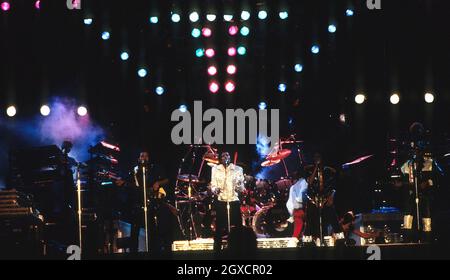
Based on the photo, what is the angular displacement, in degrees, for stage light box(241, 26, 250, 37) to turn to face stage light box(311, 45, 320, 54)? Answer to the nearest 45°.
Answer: approximately 90° to its left

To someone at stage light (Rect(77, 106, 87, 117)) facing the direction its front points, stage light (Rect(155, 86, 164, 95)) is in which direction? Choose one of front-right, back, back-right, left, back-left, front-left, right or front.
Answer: left

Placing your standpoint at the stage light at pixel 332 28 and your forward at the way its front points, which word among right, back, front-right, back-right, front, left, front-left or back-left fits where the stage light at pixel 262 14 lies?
right

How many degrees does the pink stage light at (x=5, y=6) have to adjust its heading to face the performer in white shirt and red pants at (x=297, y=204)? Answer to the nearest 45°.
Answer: approximately 90° to its left

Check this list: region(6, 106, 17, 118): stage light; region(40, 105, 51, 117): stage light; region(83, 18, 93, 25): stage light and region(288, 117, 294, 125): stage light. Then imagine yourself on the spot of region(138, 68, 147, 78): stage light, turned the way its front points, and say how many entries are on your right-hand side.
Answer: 3

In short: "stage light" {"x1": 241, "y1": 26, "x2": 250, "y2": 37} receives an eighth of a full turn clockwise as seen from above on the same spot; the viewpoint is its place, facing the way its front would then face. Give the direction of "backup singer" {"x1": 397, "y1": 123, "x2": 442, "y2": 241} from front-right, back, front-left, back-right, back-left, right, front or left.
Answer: left

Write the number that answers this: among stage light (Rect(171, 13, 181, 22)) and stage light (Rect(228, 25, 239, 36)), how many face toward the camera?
2
